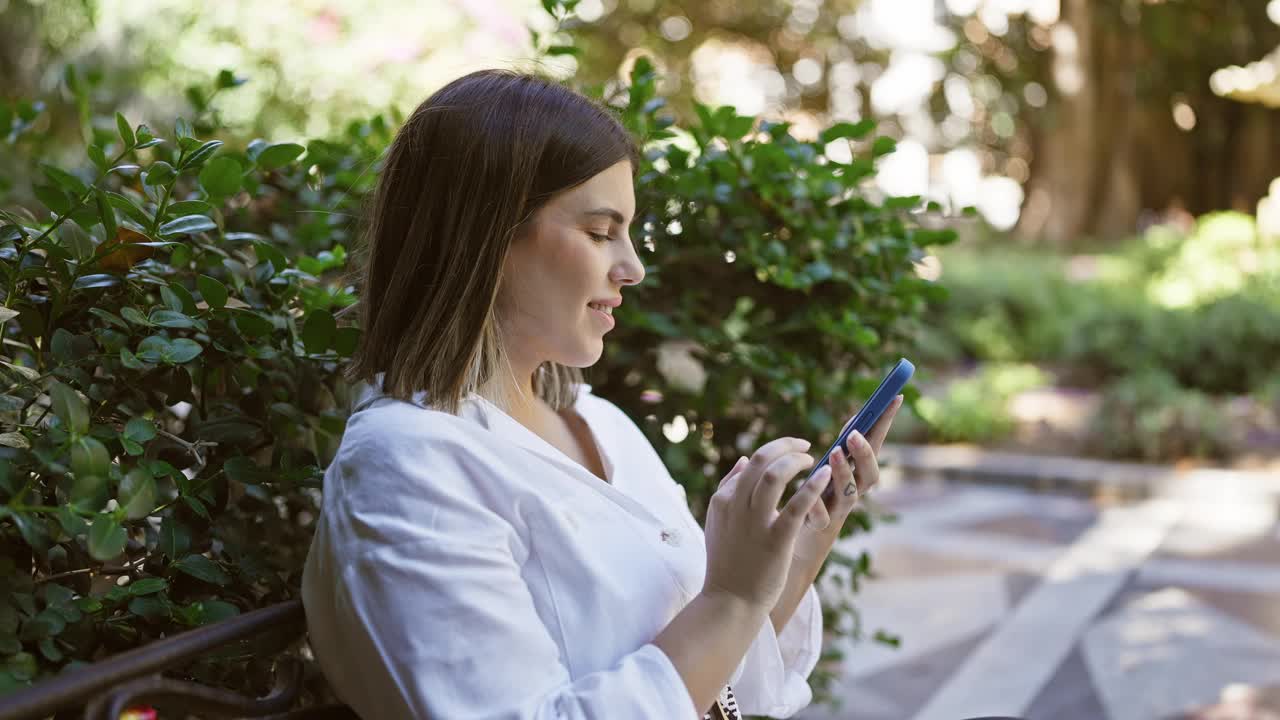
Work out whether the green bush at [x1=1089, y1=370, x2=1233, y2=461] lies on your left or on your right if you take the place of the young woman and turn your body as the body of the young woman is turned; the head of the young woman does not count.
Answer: on your left

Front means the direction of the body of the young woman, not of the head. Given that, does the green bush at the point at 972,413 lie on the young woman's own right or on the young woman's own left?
on the young woman's own left

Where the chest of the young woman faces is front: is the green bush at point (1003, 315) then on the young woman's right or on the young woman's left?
on the young woman's left

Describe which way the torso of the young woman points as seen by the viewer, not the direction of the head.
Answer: to the viewer's right

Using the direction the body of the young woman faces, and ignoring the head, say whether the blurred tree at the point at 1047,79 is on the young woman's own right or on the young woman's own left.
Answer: on the young woman's own left

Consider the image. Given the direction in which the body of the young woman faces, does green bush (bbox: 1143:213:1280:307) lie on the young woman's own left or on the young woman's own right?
on the young woman's own left
